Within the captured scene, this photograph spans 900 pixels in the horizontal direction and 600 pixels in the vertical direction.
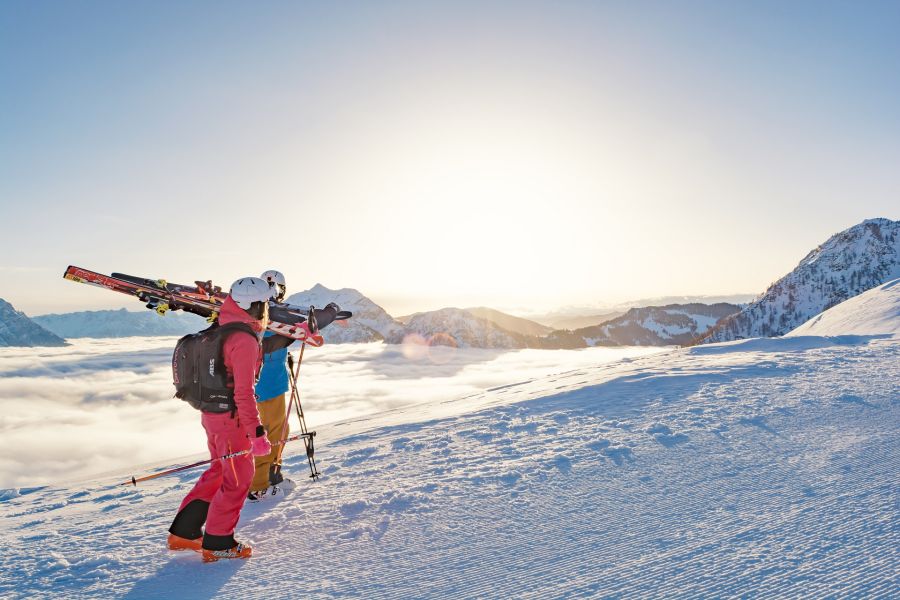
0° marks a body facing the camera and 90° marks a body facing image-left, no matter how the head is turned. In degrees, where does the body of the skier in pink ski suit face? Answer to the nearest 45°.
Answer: approximately 270°
